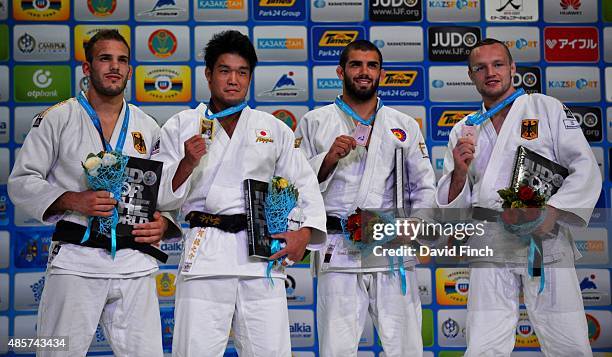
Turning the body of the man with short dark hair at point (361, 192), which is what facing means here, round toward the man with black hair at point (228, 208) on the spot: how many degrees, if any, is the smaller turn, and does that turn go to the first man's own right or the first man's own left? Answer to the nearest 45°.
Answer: approximately 45° to the first man's own right

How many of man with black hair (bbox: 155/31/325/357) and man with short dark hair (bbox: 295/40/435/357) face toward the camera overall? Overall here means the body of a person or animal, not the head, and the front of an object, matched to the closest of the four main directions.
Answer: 2

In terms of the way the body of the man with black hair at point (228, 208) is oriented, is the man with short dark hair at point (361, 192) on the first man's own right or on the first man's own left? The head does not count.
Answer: on the first man's own left

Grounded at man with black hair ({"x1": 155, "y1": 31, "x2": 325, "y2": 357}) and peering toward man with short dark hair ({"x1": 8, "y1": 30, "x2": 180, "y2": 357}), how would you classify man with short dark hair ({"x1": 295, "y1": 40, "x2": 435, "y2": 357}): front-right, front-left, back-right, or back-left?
back-right

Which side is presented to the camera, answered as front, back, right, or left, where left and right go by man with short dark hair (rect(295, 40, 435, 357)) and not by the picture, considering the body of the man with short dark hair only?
front

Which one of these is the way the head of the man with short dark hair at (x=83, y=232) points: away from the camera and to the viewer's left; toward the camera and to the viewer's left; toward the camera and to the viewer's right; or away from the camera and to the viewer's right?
toward the camera and to the viewer's right

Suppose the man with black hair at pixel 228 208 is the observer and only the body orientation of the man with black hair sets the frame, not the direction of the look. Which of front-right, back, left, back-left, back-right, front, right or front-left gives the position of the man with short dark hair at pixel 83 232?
right

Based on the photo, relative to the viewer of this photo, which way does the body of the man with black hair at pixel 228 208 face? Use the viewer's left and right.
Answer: facing the viewer

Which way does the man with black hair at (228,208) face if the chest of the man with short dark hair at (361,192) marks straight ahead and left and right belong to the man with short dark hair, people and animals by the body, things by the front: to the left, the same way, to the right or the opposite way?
the same way

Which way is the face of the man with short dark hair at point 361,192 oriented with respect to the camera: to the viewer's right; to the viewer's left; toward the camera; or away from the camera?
toward the camera
